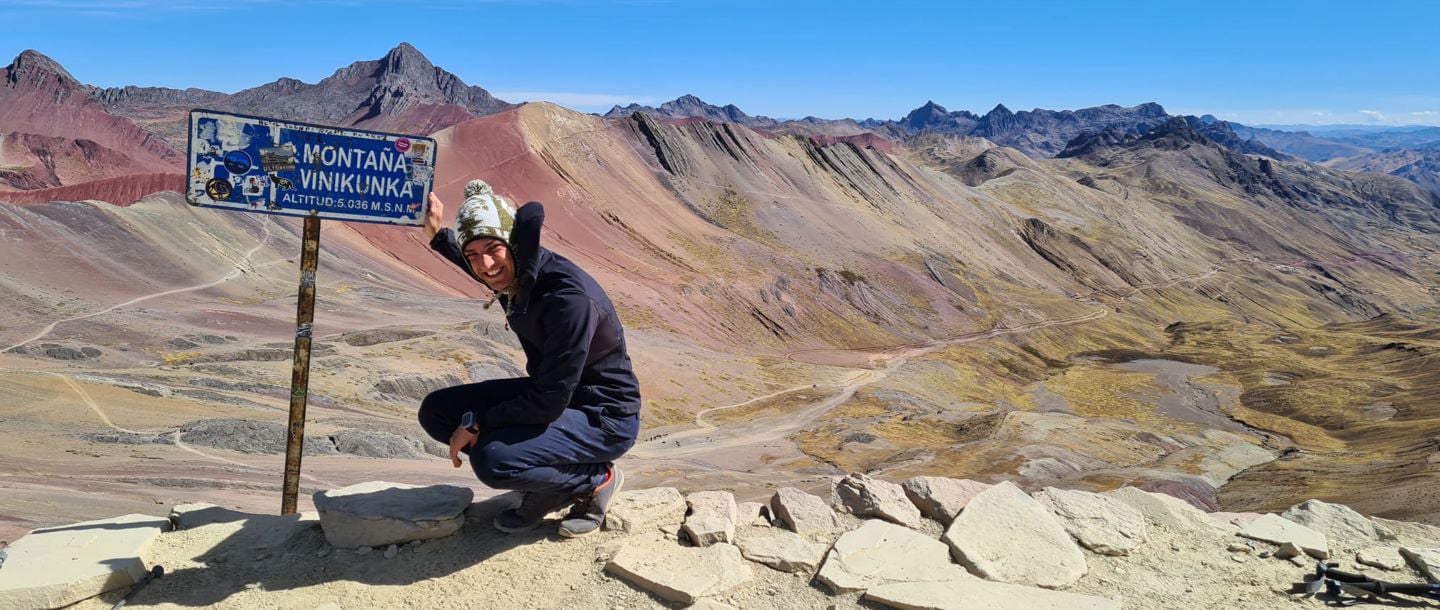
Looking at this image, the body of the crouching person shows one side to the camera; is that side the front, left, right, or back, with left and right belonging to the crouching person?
left

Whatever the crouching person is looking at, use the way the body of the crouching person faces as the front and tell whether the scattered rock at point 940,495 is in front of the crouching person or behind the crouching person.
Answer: behind

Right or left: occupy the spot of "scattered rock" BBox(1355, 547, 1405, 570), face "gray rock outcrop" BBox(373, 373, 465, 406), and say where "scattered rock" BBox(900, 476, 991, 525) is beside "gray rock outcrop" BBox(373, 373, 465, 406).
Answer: left

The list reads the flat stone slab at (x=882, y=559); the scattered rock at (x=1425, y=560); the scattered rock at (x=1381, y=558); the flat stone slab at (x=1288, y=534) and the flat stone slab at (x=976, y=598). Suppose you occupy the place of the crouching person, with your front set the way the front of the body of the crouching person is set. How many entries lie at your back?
5

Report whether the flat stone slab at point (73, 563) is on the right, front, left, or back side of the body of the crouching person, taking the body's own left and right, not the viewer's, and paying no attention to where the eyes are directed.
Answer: front

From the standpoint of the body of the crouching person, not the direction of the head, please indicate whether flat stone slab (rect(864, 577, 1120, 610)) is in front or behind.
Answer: behind

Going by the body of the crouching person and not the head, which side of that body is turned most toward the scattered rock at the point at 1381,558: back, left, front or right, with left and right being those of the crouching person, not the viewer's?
back

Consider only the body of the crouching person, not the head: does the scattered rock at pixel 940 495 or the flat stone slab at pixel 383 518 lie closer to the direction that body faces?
the flat stone slab
